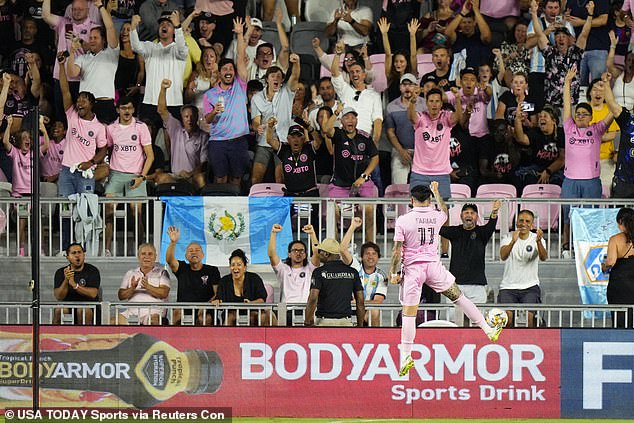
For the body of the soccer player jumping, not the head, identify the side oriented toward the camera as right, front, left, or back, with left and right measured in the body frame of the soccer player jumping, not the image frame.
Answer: back

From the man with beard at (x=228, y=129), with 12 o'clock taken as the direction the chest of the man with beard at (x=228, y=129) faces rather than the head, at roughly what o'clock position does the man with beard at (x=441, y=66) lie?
the man with beard at (x=441, y=66) is roughly at 9 o'clock from the man with beard at (x=228, y=129).

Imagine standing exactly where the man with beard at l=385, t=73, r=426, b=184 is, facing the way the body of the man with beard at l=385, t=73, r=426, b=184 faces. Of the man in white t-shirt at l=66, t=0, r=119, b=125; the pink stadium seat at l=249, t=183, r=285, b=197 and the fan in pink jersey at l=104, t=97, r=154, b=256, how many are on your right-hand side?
3

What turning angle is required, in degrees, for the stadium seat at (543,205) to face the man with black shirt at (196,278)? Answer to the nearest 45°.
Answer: approximately 45° to its right
